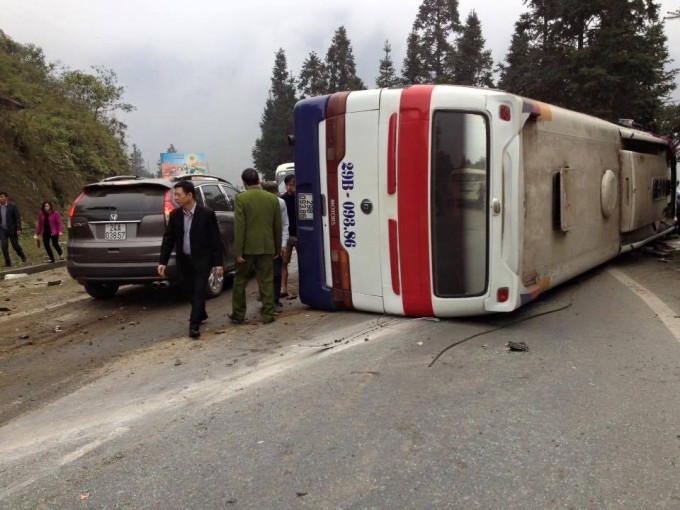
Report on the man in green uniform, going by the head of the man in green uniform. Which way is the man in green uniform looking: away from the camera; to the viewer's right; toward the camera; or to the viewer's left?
away from the camera

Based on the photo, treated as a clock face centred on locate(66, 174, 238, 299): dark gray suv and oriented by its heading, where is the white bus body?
The white bus body is roughly at 3 o'clock from the dark gray suv.

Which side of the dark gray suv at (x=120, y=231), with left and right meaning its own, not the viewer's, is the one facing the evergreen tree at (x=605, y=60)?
front

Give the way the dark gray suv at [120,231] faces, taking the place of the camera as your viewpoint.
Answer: facing away from the viewer and to the right of the viewer

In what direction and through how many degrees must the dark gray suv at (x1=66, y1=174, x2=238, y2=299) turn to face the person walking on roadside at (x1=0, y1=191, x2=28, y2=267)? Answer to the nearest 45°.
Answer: approximately 90° to its left

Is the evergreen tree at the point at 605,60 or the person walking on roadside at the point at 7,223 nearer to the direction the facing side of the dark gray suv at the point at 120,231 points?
the evergreen tree

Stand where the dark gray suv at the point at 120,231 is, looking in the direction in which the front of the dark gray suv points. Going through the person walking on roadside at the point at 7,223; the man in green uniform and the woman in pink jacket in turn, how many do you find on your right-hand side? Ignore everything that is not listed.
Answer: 1

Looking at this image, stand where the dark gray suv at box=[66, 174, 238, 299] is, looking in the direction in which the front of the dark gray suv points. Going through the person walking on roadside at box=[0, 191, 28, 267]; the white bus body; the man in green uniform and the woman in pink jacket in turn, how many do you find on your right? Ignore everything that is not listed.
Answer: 2

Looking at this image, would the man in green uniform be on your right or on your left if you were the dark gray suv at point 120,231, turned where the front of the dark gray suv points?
on your right

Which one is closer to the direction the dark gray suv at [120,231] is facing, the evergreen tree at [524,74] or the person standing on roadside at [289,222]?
the evergreen tree

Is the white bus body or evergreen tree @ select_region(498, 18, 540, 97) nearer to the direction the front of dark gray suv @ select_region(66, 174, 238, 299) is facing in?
the evergreen tree

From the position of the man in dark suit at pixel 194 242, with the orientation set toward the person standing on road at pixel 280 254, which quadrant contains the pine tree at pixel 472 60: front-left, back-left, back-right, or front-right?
front-left

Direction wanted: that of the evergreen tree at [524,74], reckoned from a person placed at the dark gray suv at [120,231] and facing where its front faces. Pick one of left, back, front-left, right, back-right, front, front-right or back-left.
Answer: front

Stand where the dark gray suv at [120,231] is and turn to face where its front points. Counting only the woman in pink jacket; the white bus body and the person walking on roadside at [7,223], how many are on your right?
1

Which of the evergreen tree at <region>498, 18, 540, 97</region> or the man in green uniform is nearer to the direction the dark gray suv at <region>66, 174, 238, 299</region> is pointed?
the evergreen tree

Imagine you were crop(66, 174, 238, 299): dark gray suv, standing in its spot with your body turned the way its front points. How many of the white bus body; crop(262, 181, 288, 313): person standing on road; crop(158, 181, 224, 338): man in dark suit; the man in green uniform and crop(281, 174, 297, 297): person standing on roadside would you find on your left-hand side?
0

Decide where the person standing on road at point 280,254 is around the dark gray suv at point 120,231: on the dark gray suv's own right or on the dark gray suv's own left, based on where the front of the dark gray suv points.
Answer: on the dark gray suv's own right
